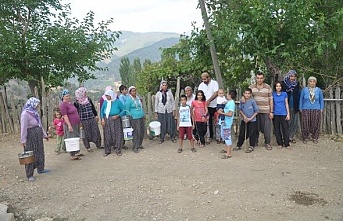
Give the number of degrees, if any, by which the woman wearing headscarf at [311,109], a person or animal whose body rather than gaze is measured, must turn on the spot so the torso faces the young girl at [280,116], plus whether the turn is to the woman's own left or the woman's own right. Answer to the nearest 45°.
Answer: approximately 45° to the woman's own right

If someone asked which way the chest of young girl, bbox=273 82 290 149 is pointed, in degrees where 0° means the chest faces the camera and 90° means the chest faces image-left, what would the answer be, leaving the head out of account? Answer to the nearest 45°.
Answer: approximately 0°

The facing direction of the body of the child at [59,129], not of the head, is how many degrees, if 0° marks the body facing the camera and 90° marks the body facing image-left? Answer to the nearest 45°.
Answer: approximately 0°

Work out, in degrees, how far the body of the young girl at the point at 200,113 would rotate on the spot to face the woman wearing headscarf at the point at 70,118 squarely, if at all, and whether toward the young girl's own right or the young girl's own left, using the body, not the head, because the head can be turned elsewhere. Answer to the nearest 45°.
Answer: approximately 90° to the young girl's own right

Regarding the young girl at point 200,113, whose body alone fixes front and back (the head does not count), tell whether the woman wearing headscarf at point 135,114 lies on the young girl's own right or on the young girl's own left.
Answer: on the young girl's own right

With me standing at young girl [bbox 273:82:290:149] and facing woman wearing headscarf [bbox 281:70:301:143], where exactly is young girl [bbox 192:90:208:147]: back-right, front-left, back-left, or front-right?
back-left
